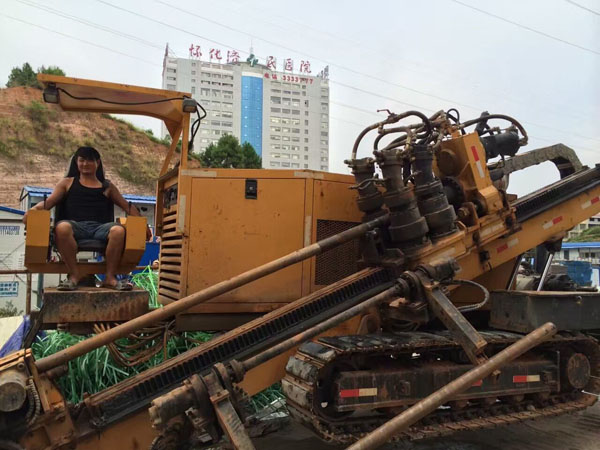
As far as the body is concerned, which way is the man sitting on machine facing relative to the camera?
toward the camera

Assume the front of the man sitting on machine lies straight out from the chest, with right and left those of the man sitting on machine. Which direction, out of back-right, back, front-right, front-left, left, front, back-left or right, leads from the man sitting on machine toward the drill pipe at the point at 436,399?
front-left

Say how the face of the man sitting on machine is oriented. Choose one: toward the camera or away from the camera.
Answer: toward the camera
